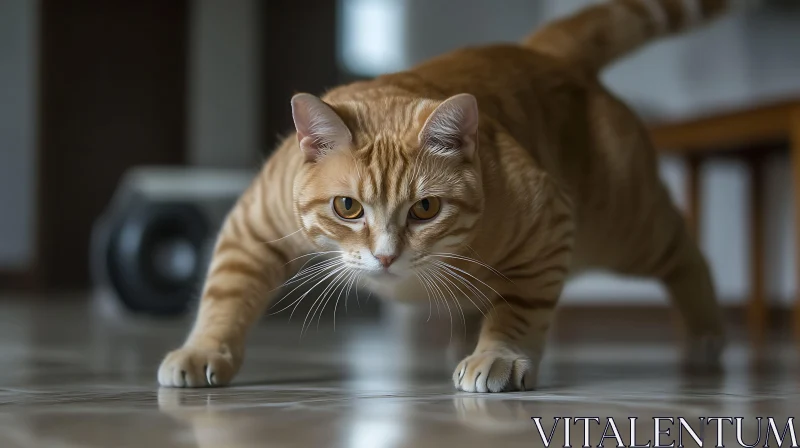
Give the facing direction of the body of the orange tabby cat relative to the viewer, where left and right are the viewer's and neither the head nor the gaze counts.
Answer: facing the viewer and to the left of the viewer
